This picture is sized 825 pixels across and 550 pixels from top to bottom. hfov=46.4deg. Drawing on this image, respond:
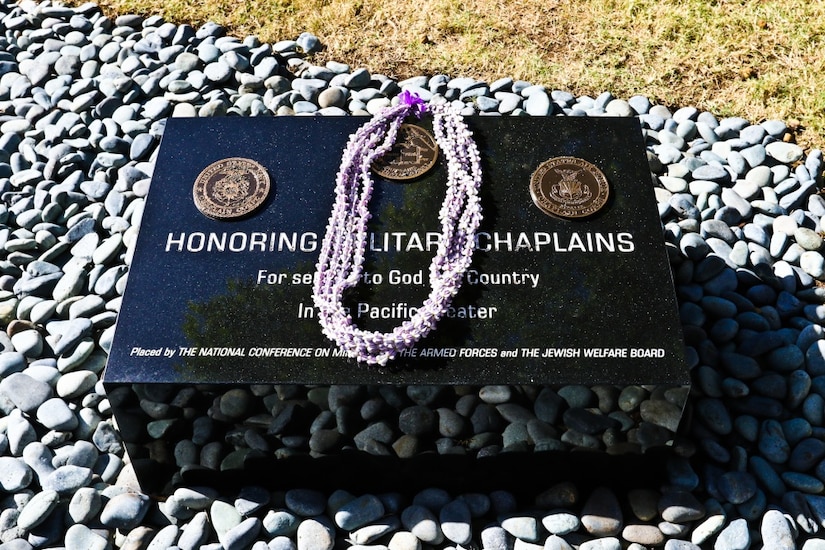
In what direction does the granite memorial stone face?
toward the camera
